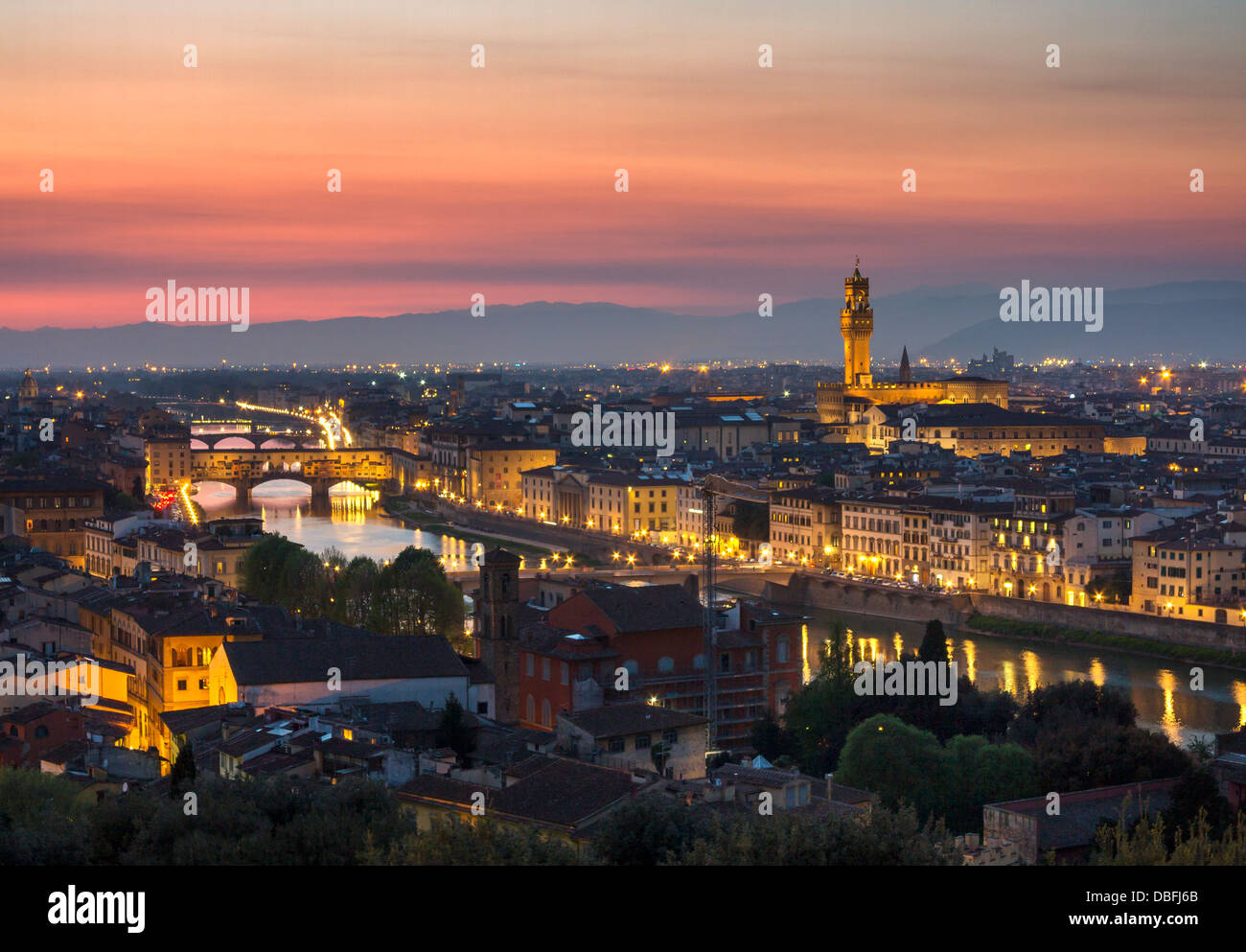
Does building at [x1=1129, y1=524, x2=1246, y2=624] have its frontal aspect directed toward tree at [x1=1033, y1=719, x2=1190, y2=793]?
yes

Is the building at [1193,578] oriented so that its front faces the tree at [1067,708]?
yes

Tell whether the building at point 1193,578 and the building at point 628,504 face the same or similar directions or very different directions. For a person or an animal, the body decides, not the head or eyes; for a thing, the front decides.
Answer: same or similar directions

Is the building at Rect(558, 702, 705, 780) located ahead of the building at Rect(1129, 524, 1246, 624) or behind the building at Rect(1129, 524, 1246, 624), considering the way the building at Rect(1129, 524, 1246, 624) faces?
ahead

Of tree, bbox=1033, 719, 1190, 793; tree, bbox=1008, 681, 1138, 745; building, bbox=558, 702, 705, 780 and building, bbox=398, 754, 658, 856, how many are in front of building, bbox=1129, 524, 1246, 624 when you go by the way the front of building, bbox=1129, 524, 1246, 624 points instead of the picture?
4

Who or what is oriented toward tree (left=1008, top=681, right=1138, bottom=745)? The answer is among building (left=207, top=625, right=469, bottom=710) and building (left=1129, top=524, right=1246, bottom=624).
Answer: building (left=1129, top=524, right=1246, bottom=624)

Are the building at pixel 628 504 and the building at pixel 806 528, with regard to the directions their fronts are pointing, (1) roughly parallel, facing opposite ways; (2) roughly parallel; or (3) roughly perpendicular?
roughly parallel

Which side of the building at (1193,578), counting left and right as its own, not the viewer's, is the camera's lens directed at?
front

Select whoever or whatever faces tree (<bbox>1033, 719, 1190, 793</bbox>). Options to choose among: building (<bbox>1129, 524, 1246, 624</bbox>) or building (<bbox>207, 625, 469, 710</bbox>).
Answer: building (<bbox>1129, 524, 1246, 624</bbox>)

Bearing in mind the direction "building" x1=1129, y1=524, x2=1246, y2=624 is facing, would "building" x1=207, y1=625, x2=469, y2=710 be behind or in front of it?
in front

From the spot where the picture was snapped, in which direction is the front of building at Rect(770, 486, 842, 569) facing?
facing the viewer and to the left of the viewer

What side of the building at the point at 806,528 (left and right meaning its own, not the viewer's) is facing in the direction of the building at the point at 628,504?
right

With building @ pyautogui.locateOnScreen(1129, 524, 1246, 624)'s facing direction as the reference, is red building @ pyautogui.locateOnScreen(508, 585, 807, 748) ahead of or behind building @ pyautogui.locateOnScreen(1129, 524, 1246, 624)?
ahead
